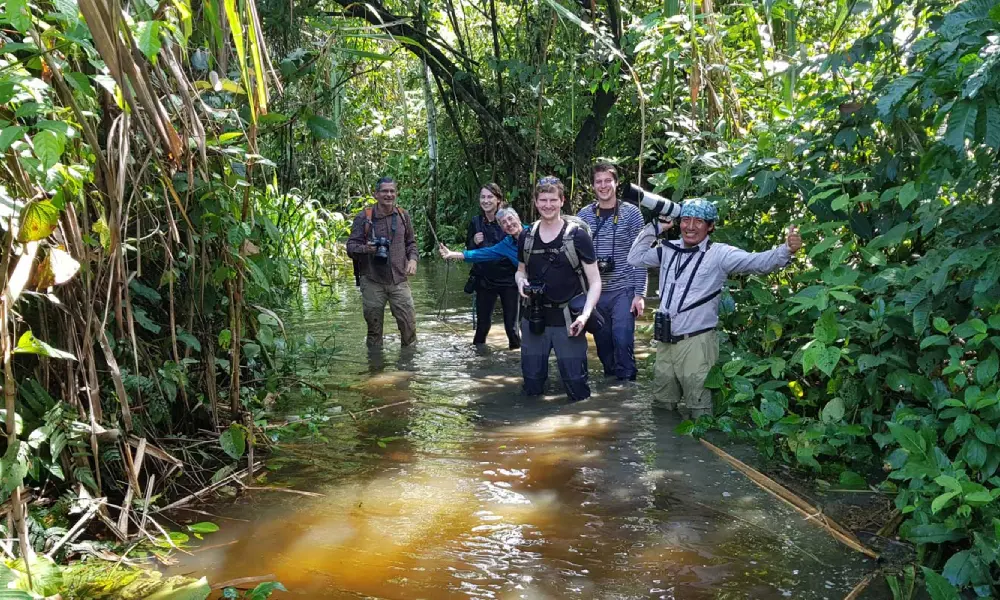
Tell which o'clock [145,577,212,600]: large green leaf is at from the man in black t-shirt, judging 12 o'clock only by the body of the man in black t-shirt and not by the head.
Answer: The large green leaf is roughly at 1 o'clock from the man in black t-shirt.

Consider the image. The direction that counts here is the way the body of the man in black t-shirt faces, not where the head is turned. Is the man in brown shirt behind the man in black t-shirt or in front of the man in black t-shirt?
behind

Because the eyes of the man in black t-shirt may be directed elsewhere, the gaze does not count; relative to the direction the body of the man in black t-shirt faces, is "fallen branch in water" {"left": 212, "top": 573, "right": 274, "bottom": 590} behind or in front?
in front

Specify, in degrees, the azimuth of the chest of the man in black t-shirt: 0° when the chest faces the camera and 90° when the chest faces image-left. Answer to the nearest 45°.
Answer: approximately 0°

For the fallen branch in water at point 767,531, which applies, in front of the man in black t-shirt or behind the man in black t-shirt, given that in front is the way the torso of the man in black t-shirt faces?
in front

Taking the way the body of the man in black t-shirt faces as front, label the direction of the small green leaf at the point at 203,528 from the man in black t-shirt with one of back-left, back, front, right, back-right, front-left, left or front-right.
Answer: front-right

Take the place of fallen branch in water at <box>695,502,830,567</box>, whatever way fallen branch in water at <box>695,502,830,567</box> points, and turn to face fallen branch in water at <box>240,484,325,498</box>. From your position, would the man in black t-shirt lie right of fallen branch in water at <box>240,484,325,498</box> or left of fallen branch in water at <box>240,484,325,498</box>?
right

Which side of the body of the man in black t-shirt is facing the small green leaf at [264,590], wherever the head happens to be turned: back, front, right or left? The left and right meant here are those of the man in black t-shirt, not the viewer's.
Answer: front

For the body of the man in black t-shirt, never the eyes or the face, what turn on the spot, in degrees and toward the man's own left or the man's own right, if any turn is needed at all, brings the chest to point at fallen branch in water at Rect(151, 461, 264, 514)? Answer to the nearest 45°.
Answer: approximately 45° to the man's own right

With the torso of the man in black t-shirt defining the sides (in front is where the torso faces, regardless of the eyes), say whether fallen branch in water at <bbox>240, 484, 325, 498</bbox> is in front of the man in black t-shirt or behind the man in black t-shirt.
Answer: in front
